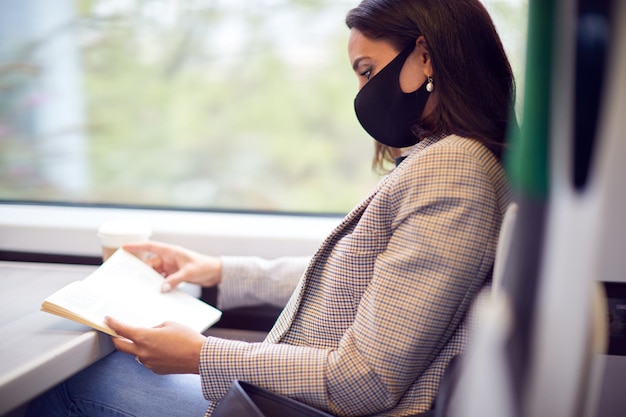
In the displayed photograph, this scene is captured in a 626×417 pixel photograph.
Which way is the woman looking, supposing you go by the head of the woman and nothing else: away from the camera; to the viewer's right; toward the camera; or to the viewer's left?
to the viewer's left

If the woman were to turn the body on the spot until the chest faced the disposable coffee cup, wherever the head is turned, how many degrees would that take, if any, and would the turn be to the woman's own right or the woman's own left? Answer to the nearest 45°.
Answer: approximately 45° to the woman's own right

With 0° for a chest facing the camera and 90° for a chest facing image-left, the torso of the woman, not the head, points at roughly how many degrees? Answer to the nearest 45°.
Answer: approximately 90°
